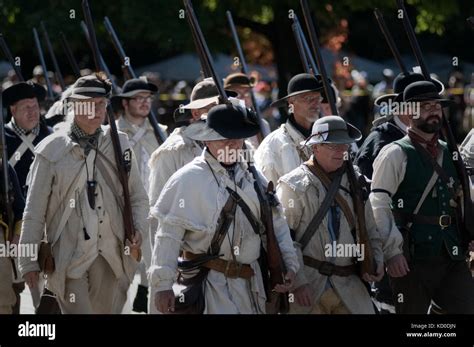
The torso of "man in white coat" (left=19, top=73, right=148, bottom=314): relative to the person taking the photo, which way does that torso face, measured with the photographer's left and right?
facing the viewer

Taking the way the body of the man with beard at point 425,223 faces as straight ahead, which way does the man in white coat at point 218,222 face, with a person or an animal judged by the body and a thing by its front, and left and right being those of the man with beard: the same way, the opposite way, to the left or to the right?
the same way

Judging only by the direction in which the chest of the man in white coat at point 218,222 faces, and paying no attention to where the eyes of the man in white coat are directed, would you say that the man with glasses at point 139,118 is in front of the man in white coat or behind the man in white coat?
behind

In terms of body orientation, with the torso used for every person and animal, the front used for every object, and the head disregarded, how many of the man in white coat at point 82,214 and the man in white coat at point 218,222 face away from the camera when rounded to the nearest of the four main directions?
0

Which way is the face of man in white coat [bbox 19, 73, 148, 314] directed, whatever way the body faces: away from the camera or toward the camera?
toward the camera

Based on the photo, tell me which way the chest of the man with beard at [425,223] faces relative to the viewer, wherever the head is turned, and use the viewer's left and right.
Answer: facing the viewer and to the right of the viewer

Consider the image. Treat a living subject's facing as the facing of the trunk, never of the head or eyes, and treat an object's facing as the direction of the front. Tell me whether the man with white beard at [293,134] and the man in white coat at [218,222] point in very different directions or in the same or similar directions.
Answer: same or similar directions

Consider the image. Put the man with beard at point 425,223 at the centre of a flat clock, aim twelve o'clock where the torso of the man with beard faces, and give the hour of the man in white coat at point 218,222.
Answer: The man in white coat is roughly at 3 o'clock from the man with beard.

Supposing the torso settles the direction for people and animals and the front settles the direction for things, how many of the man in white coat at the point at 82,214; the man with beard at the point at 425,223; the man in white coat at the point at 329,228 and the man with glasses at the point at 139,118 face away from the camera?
0

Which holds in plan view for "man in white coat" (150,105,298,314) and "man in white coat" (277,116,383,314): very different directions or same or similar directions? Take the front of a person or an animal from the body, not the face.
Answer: same or similar directions

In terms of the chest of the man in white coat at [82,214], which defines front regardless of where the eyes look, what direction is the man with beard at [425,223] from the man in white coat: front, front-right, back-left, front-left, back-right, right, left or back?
left

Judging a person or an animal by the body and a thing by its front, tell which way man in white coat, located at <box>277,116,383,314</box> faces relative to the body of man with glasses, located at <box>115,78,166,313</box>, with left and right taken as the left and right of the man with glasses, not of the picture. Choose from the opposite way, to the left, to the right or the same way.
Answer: the same way

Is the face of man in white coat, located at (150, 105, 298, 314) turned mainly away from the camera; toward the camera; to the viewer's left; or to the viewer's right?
toward the camera

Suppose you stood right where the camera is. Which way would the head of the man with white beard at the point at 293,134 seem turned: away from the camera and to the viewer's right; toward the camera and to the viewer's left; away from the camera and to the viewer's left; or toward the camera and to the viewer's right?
toward the camera and to the viewer's right

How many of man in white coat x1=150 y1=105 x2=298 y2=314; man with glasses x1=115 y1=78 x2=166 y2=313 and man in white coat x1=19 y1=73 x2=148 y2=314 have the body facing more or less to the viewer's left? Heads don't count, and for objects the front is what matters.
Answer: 0
